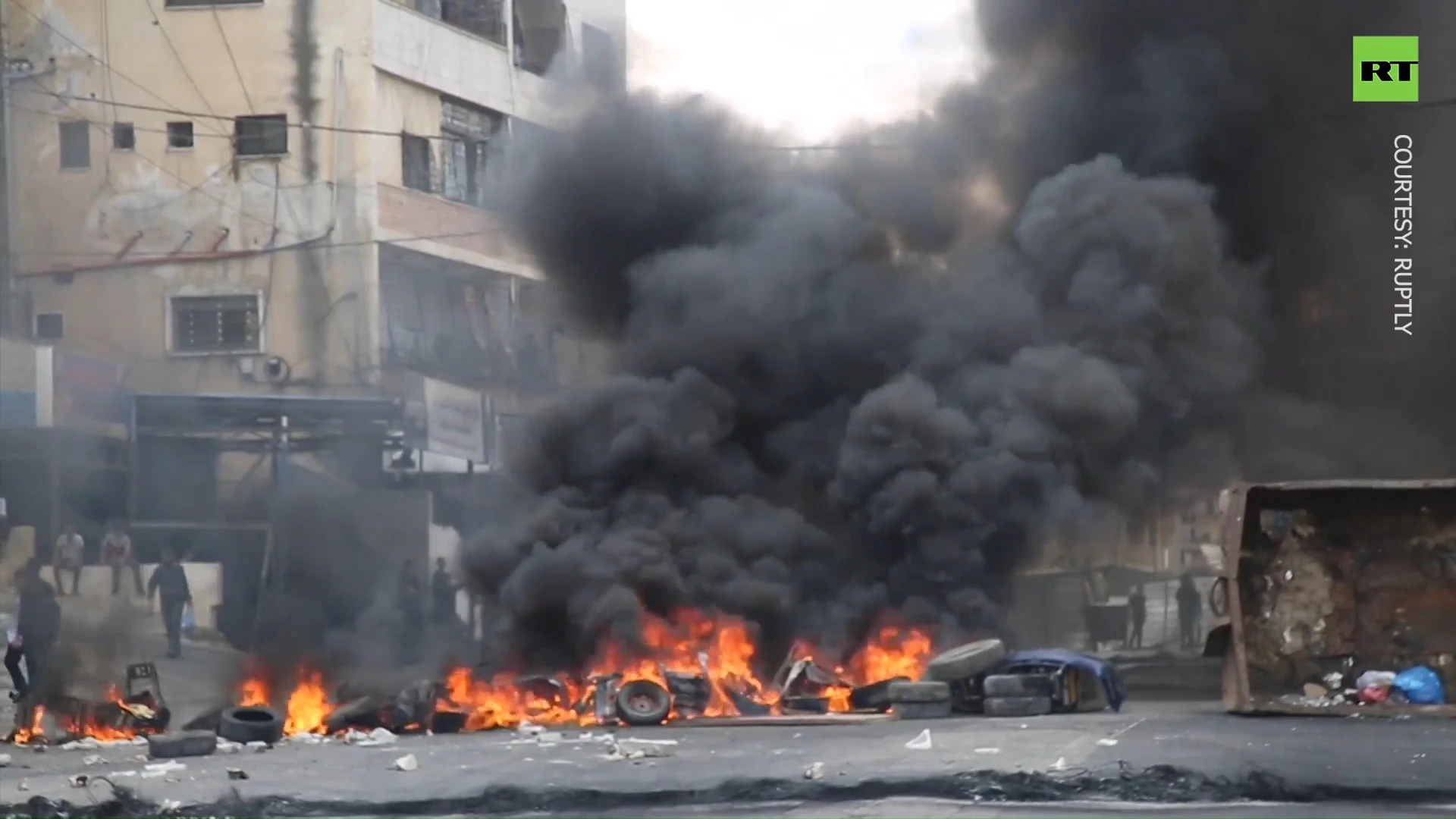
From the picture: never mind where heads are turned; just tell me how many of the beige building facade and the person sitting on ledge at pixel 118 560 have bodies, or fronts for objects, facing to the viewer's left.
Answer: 0

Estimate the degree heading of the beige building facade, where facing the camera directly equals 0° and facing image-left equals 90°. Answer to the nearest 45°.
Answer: approximately 315°

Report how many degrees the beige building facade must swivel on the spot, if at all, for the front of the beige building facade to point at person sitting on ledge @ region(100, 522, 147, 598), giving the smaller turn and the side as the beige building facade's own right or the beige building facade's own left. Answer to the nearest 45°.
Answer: approximately 45° to the beige building facade's own right

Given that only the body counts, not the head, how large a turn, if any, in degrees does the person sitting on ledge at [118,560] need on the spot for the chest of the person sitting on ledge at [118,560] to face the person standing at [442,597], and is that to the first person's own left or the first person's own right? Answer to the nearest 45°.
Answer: approximately 90° to the first person's own left

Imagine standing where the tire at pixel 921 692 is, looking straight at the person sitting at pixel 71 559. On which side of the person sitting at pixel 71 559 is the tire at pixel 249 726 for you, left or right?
left

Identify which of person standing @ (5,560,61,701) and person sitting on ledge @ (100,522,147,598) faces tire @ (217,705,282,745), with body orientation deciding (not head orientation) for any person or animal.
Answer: person sitting on ledge @ (100,522,147,598)

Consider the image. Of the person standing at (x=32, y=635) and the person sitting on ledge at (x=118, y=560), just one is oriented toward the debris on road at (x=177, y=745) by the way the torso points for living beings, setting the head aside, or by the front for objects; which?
the person sitting on ledge at (x=118, y=560)

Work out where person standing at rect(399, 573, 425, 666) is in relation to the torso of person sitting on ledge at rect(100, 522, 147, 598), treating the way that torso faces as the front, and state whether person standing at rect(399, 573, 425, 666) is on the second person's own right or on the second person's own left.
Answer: on the second person's own left

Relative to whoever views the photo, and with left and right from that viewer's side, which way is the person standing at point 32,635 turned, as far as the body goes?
facing to the left of the viewer

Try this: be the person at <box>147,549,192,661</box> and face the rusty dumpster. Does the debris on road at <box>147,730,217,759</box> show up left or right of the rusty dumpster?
right

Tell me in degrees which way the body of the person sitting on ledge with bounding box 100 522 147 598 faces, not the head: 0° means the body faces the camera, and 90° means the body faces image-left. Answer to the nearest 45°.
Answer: approximately 0°
